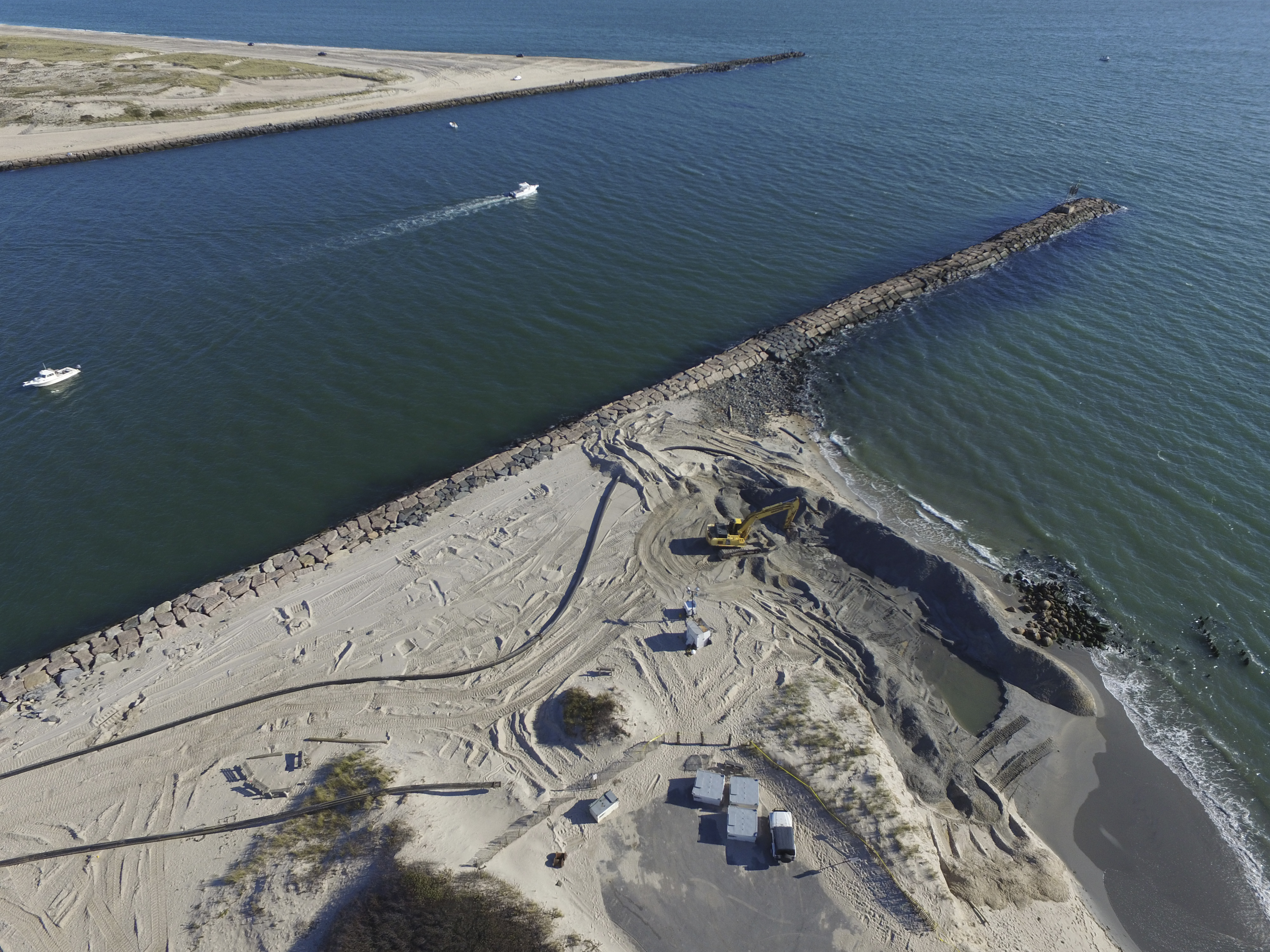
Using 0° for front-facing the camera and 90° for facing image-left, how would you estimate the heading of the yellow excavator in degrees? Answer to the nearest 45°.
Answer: approximately 270°

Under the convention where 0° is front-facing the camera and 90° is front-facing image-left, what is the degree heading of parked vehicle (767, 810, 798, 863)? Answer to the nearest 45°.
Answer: approximately 180°

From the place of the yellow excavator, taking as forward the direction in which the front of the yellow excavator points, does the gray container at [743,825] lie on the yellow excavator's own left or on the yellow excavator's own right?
on the yellow excavator's own right

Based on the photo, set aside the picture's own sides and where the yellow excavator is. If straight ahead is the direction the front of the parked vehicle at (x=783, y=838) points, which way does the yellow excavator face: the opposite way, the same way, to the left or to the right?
to the right

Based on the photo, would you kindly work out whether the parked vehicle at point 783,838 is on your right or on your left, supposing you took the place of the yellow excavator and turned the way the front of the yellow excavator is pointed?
on your right

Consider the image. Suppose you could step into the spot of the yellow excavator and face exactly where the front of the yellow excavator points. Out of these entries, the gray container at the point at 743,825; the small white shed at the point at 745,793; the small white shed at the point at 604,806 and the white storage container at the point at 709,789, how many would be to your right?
4

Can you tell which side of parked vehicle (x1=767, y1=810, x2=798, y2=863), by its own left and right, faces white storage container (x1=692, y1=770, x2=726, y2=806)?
left

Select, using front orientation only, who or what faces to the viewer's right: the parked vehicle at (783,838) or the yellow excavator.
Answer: the yellow excavator

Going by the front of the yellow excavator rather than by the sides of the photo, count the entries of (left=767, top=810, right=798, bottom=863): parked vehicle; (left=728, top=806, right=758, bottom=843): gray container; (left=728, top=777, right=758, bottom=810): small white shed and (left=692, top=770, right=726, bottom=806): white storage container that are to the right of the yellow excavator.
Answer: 4

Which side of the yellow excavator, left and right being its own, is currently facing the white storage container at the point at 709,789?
right

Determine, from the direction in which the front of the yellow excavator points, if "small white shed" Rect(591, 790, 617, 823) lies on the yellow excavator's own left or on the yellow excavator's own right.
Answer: on the yellow excavator's own right
